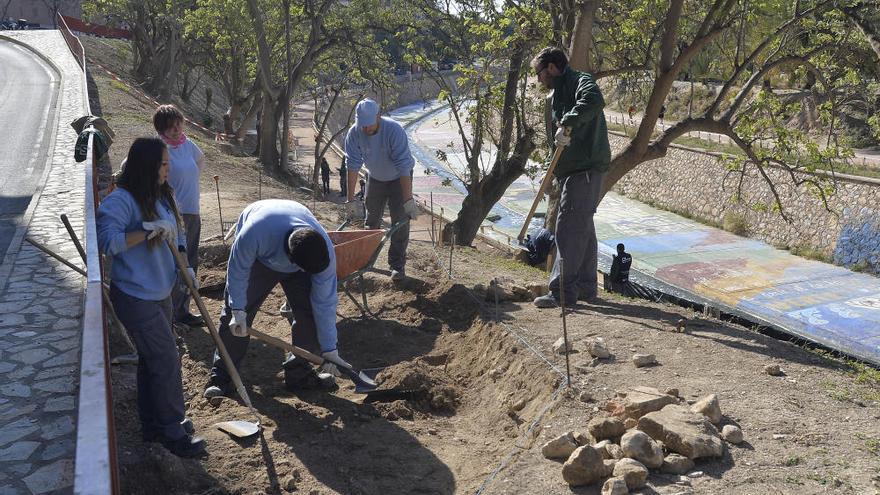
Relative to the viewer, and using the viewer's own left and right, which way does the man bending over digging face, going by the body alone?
facing the viewer and to the right of the viewer

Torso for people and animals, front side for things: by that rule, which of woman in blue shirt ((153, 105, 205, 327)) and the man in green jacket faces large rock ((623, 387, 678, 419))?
the woman in blue shirt

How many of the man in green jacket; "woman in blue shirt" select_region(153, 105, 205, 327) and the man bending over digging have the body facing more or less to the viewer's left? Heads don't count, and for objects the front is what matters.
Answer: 1

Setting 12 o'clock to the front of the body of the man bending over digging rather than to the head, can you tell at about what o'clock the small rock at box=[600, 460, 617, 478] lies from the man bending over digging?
The small rock is roughly at 12 o'clock from the man bending over digging.

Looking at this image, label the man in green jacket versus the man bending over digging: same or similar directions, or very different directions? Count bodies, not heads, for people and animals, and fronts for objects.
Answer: very different directions

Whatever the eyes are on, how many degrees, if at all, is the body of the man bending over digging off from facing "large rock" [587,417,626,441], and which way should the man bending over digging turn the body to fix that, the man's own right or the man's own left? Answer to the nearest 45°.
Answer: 0° — they already face it

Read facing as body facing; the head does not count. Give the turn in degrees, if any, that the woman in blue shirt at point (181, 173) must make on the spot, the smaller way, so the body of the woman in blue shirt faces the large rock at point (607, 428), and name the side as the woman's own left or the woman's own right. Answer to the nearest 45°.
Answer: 0° — they already face it

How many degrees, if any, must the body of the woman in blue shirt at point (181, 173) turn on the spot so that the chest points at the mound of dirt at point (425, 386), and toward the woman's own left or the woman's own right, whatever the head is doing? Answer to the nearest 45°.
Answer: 0° — they already face it

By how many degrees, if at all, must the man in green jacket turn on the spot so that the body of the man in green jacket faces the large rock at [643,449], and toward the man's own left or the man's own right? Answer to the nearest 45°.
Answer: approximately 90° to the man's own left

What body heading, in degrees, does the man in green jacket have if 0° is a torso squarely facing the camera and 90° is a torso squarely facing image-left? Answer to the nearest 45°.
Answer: approximately 90°

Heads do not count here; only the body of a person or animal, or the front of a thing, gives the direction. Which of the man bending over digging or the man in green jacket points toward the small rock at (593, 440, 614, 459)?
the man bending over digging

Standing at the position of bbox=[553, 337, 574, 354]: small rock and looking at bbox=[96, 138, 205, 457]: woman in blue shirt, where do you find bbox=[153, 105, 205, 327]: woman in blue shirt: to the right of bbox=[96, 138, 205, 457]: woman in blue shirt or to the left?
right

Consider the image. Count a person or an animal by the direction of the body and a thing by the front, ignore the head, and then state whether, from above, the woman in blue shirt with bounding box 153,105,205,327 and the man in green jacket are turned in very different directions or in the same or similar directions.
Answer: very different directions

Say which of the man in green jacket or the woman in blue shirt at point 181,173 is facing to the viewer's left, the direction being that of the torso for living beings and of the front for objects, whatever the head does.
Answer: the man in green jacket

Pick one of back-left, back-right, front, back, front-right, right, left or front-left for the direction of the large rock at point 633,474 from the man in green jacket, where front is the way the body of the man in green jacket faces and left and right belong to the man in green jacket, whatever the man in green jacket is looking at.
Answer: left
